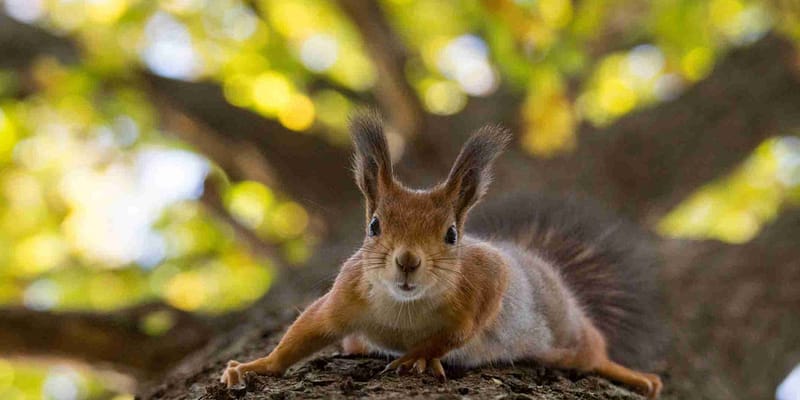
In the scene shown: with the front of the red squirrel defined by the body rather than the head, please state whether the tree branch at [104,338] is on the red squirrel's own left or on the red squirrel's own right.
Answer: on the red squirrel's own right

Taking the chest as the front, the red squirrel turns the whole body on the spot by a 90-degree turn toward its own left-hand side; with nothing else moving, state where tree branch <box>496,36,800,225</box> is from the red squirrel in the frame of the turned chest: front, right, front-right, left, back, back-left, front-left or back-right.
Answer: left

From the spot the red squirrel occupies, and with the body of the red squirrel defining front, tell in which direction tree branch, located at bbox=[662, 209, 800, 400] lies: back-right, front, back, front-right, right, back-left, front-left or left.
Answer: back

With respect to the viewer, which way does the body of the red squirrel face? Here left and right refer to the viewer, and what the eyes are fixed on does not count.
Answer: facing the viewer and to the left of the viewer
